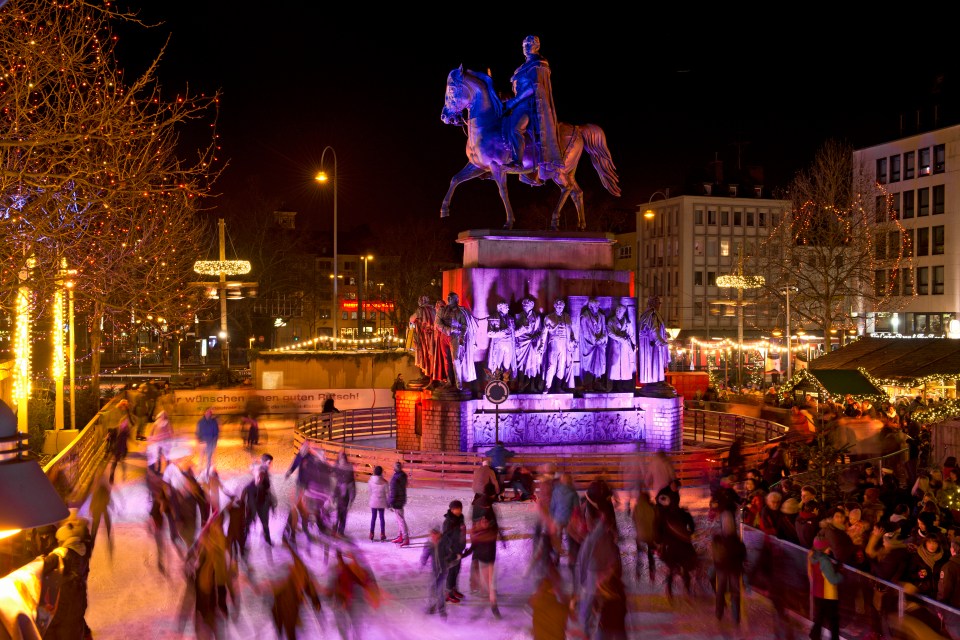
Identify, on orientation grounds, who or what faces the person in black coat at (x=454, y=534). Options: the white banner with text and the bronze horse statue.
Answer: the white banner with text

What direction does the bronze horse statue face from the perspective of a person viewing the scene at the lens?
facing to the left of the viewer

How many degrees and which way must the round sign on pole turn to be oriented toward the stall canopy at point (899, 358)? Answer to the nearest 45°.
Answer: approximately 135° to its left

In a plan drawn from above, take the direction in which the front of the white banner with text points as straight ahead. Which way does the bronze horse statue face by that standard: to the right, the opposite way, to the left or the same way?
to the right

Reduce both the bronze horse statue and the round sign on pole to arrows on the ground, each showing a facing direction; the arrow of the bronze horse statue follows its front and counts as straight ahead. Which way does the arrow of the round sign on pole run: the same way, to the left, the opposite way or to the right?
to the left

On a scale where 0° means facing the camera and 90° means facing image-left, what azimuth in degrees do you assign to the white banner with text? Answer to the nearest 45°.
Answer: approximately 0°

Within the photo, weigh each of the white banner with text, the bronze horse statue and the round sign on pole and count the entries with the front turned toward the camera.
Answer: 2

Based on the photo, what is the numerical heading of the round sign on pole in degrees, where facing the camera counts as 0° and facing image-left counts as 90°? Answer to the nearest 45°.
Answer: approximately 0°
